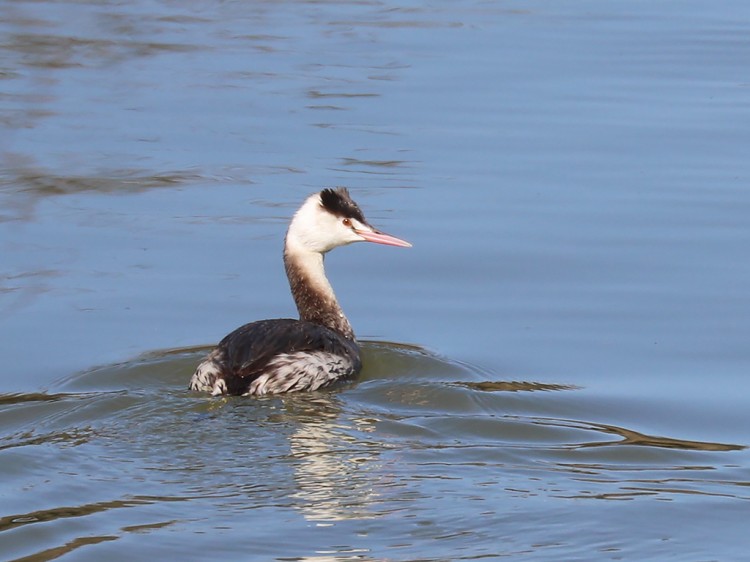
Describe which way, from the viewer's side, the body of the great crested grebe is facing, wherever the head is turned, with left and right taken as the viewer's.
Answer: facing away from the viewer and to the right of the viewer
